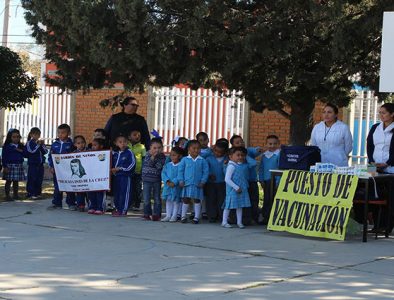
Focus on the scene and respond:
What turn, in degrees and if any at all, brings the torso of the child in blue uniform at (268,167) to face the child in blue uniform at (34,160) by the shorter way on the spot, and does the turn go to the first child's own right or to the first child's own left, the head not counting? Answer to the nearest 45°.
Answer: approximately 135° to the first child's own right

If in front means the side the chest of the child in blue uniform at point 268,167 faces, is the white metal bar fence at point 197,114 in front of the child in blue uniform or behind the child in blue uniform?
behind

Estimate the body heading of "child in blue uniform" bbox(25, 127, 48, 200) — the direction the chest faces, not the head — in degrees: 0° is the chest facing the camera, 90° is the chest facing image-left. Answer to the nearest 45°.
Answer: approximately 315°

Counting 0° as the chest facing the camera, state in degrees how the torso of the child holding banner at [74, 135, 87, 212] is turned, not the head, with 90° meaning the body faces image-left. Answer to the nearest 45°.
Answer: approximately 0°
